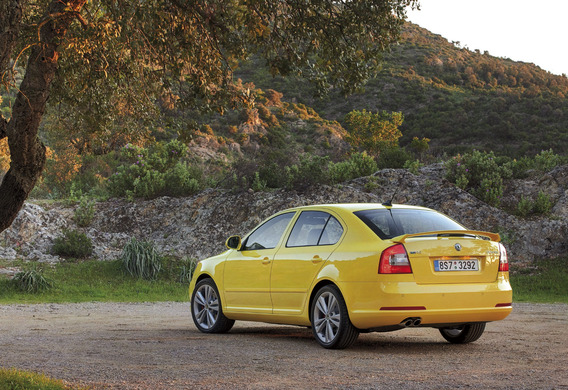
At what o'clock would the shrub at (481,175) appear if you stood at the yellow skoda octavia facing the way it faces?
The shrub is roughly at 2 o'clock from the yellow skoda octavia.

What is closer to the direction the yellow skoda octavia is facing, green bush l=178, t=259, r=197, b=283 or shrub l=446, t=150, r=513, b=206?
the green bush

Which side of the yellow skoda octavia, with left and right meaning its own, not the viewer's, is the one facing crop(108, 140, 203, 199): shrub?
front

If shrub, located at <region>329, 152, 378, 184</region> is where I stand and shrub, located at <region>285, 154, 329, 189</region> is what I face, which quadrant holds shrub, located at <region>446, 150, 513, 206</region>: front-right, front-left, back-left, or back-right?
back-left

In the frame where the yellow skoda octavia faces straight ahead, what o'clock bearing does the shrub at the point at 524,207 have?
The shrub is roughly at 2 o'clock from the yellow skoda octavia.

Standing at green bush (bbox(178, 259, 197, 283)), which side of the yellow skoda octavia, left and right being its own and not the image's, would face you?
front

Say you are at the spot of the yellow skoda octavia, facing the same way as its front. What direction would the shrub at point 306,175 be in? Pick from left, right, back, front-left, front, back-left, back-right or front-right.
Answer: front-right

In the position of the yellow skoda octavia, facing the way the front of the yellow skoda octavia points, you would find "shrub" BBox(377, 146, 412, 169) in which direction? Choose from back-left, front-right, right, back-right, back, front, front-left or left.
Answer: front-right

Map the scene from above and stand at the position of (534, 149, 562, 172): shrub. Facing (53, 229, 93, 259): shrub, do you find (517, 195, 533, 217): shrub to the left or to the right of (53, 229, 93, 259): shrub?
left

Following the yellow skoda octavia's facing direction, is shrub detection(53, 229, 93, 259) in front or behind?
in front

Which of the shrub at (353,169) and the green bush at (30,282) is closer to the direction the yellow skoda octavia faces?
the green bush

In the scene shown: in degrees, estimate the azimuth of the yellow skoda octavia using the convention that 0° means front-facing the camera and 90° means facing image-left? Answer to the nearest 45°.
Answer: approximately 135°

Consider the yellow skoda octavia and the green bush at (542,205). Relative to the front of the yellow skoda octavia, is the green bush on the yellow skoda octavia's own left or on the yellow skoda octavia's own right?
on the yellow skoda octavia's own right

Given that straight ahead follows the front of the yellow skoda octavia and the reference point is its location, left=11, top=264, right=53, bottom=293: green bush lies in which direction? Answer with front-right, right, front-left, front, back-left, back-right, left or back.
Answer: front
